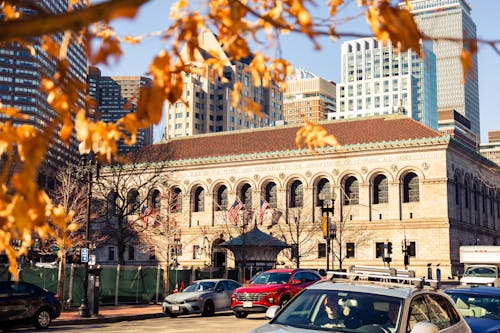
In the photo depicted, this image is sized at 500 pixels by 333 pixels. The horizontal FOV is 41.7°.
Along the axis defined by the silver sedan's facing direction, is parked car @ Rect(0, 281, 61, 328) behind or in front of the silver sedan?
in front

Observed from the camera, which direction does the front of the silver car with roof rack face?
facing the viewer and to the left of the viewer

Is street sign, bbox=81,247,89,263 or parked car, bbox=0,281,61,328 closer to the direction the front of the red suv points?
the parked car

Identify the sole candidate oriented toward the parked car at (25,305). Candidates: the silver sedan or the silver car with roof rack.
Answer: the silver sedan

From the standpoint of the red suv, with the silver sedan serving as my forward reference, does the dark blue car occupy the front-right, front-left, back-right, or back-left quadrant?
back-left

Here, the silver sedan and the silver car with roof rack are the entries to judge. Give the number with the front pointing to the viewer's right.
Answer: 0

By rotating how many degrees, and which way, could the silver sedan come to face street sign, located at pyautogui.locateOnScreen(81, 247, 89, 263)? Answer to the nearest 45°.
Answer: approximately 45° to its right

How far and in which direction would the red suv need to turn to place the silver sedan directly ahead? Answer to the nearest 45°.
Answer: approximately 90° to its right

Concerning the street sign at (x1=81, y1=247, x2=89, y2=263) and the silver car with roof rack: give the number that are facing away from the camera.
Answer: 0

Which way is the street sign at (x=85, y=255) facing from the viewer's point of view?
toward the camera
